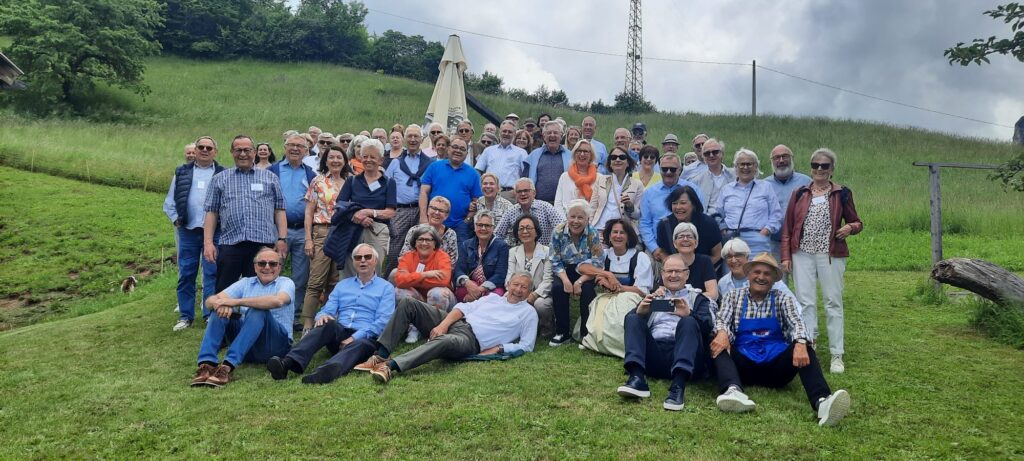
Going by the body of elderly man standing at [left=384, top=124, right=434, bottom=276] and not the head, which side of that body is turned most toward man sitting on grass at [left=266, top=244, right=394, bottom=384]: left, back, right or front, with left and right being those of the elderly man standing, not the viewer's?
front

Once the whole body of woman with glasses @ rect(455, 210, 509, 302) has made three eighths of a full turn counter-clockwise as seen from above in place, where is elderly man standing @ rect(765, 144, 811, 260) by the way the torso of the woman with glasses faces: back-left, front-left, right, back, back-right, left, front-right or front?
front-right

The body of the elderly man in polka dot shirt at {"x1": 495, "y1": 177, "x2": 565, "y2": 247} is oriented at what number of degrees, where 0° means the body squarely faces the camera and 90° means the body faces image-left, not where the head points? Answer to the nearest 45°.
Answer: approximately 0°

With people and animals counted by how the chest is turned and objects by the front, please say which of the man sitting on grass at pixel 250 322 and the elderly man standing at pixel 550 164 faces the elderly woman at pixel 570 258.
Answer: the elderly man standing

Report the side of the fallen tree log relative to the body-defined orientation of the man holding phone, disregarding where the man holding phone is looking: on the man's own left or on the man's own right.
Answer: on the man's own left

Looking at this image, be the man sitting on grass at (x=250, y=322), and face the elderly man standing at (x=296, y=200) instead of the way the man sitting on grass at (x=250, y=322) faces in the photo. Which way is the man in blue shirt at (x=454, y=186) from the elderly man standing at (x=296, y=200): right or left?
right

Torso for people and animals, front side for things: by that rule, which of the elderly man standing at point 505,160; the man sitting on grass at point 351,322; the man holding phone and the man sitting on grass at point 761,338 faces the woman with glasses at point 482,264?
the elderly man standing

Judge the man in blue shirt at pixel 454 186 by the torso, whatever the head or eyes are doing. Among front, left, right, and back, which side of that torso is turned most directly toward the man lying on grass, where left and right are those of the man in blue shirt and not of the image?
front

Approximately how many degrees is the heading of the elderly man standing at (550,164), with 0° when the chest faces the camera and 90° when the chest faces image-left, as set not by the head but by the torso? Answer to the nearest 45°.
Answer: approximately 0°

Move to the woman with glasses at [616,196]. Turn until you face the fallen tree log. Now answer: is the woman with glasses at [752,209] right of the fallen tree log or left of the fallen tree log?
right
